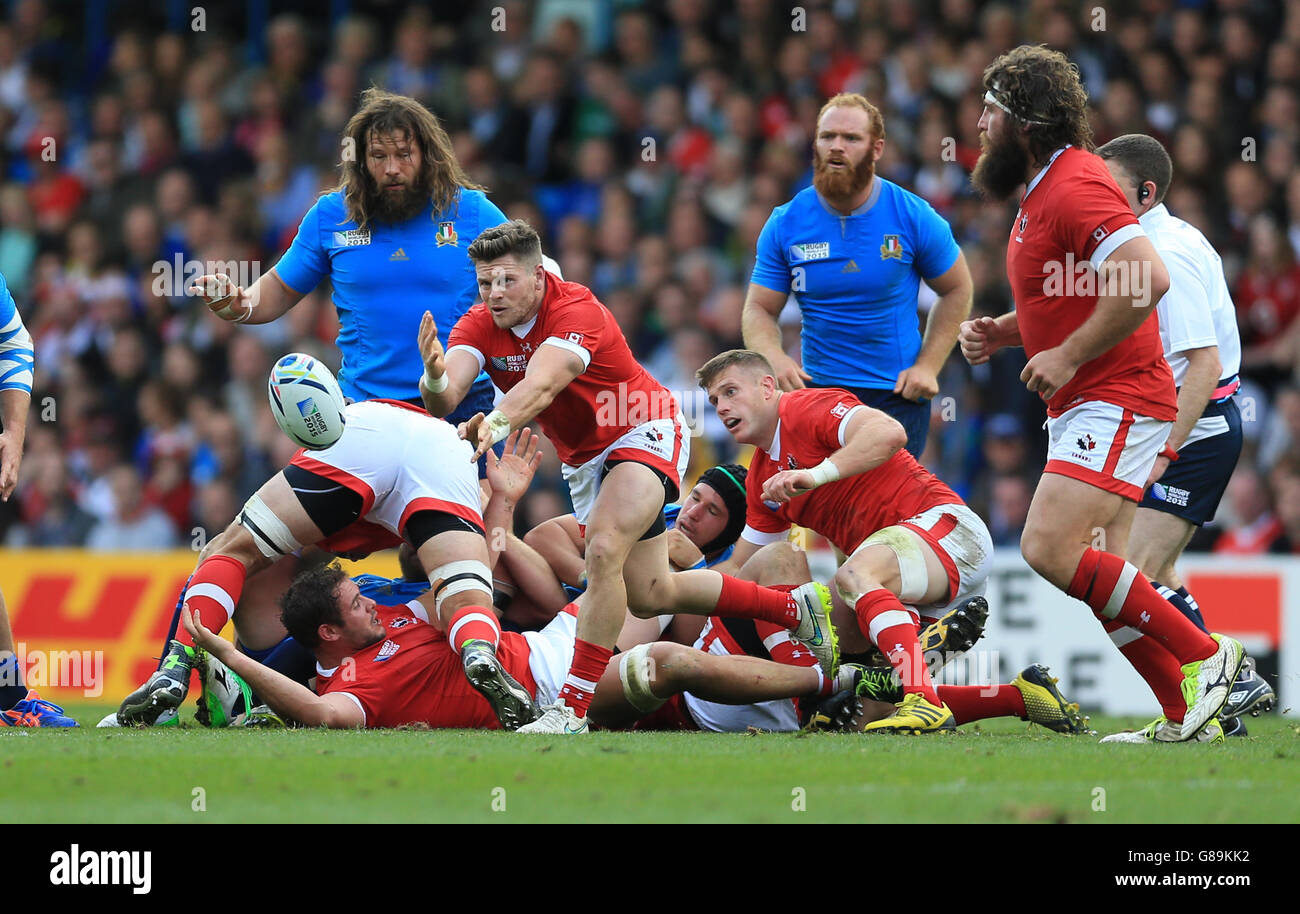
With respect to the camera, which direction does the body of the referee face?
to the viewer's left

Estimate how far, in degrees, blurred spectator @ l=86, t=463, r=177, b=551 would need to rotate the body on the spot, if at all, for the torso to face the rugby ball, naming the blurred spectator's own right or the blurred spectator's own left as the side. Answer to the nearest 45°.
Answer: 0° — they already face it

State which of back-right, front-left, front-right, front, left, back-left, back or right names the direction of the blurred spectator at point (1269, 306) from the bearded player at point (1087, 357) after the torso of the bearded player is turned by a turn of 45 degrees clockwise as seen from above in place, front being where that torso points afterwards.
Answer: front-right

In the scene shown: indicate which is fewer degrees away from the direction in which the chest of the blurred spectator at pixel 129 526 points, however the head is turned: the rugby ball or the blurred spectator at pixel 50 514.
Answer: the rugby ball

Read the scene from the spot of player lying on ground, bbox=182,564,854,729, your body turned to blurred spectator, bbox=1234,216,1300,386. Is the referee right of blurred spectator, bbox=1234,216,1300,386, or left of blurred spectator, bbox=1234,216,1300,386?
right

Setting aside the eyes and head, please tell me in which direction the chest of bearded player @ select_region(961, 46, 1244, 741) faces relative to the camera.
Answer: to the viewer's left

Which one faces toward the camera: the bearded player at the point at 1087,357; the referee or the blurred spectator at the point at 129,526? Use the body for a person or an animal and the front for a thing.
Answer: the blurred spectator

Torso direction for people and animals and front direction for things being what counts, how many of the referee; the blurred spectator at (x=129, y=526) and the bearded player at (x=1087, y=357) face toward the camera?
1

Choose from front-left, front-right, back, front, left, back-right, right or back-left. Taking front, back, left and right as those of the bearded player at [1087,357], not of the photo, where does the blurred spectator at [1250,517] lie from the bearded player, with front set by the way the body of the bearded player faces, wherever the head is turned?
right

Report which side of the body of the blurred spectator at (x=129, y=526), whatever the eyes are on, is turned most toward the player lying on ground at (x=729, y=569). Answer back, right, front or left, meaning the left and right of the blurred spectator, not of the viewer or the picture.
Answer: front

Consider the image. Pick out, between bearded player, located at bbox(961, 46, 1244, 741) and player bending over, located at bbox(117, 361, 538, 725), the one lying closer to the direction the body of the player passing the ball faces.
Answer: the player bending over

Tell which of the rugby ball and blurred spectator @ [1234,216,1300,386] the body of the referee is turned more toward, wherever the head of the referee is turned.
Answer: the rugby ball

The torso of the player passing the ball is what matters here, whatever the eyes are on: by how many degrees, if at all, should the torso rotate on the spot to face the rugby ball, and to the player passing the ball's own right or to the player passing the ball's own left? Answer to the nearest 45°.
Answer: approximately 45° to the player passing the ball's own right

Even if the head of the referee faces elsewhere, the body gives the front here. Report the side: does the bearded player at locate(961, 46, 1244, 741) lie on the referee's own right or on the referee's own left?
on the referee's own left

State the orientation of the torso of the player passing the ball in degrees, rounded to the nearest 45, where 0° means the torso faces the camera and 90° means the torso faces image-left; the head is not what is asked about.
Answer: approximately 45°

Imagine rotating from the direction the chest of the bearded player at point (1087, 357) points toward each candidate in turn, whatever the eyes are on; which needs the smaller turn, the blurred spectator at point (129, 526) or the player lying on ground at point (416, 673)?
the player lying on ground
